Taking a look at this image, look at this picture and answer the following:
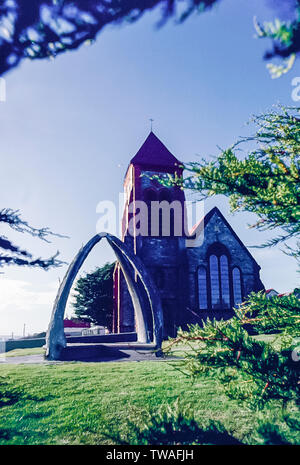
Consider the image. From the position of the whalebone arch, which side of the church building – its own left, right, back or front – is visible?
front

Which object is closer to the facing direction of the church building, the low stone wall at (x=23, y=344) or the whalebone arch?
the whalebone arch

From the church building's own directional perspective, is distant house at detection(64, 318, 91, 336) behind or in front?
behind

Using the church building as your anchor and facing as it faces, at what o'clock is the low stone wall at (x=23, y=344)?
The low stone wall is roughly at 3 o'clock from the church building.

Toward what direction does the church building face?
toward the camera

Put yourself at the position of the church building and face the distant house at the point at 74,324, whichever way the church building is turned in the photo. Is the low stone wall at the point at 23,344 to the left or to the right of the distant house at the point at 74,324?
left
